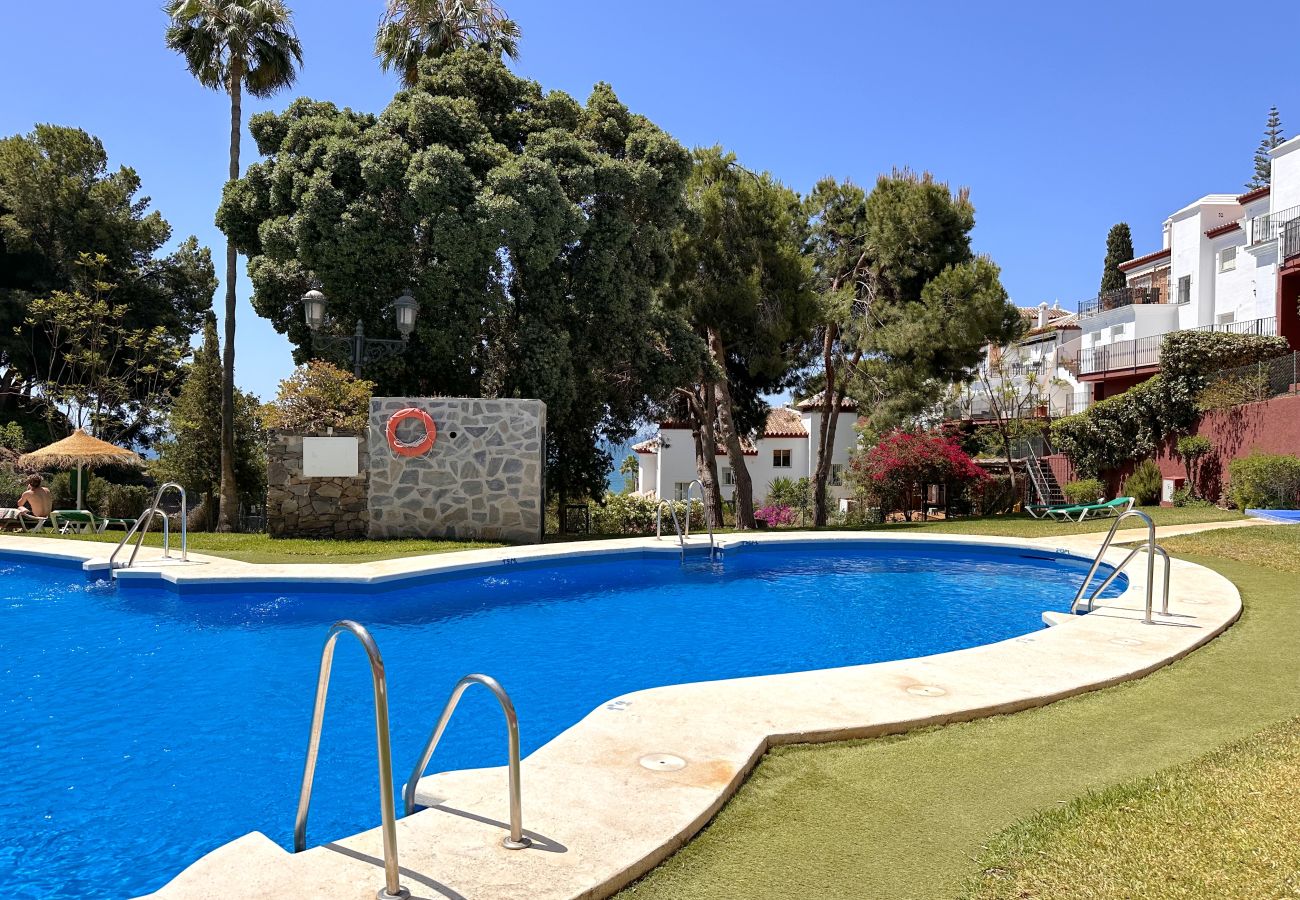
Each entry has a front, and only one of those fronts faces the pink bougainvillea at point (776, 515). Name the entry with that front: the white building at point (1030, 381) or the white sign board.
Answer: the white building

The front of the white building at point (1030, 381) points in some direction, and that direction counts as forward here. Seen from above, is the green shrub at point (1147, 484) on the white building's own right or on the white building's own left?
on the white building's own left

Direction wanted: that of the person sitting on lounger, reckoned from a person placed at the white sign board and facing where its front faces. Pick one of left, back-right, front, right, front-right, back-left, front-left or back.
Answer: back-right

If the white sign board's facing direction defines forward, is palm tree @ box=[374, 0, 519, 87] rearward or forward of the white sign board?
rearward

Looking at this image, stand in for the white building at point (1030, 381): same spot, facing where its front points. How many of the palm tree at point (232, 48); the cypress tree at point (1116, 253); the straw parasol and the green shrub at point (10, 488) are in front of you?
3

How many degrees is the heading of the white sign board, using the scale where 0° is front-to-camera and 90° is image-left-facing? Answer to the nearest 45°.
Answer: approximately 0°

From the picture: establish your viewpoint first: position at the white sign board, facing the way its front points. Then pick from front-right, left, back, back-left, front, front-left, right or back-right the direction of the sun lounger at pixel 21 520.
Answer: back-right

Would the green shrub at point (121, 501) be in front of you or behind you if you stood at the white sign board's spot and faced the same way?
behind

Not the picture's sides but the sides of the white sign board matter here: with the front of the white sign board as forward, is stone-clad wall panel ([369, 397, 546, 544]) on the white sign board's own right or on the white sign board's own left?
on the white sign board's own left
